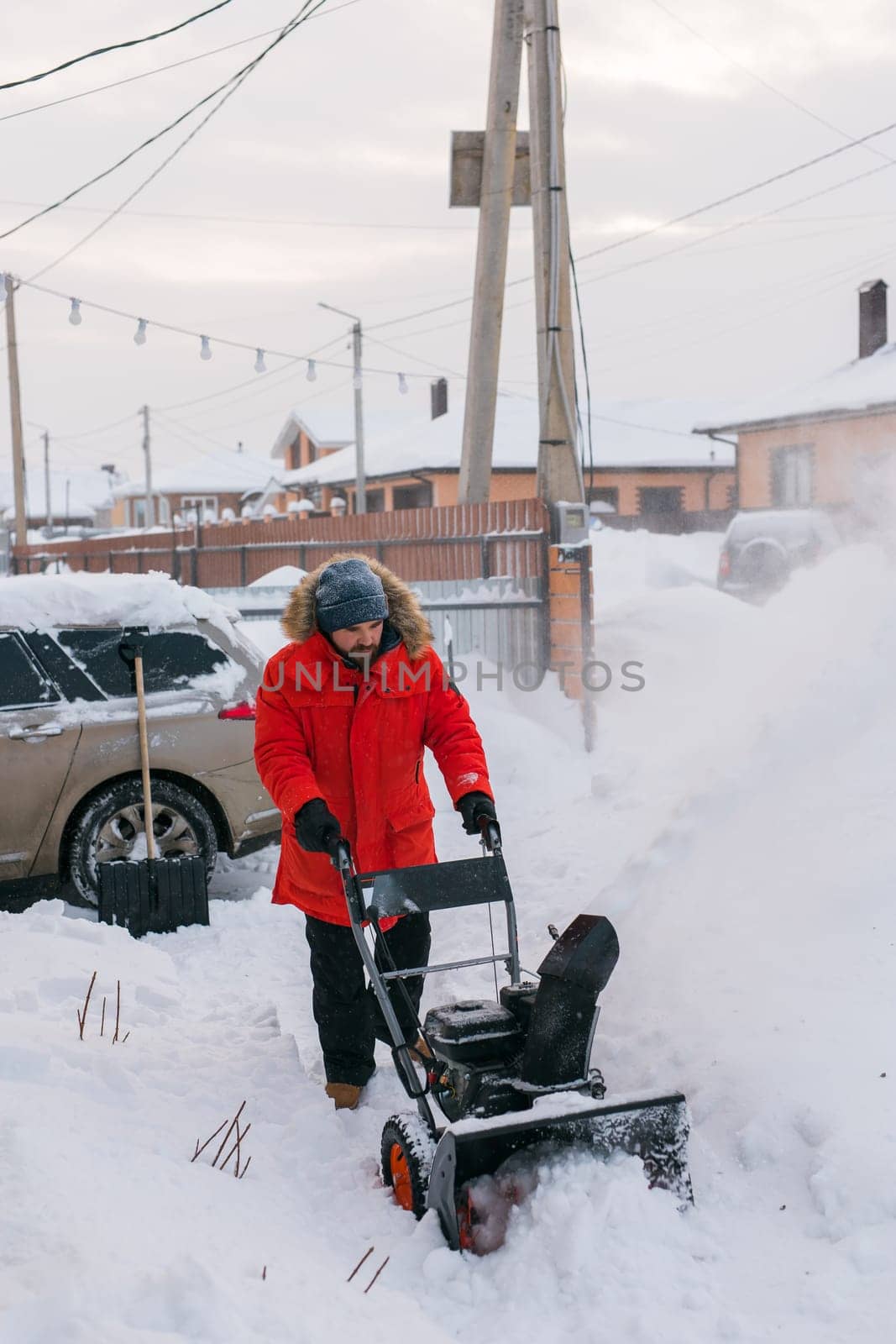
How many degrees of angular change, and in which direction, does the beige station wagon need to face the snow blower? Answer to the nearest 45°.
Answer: approximately 90° to its left

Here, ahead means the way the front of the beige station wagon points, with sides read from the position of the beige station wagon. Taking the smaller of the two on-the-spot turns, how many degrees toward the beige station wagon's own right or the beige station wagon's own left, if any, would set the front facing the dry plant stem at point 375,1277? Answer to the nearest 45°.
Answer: approximately 90° to the beige station wagon's own left

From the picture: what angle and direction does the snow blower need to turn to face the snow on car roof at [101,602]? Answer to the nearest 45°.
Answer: approximately 180°

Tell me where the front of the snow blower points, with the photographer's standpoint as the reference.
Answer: facing the viewer and to the right of the viewer

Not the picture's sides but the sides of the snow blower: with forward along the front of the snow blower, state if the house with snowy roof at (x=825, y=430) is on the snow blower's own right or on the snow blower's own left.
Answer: on the snow blower's own left

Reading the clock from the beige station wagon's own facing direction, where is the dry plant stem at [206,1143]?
The dry plant stem is roughly at 9 o'clock from the beige station wagon.

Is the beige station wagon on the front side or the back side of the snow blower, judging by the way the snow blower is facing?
on the back side

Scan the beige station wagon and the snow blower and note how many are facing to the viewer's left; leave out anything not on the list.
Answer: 1

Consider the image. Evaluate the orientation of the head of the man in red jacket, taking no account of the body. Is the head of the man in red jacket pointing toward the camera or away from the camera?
toward the camera

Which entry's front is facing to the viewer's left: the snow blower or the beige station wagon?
the beige station wagon

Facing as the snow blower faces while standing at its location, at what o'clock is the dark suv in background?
The dark suv in background is roughly at 8 o'clock from the snow blower.

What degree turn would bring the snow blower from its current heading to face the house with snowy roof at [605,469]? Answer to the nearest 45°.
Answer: approximately 135° to its left

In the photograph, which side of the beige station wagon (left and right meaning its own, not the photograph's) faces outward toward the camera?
left
